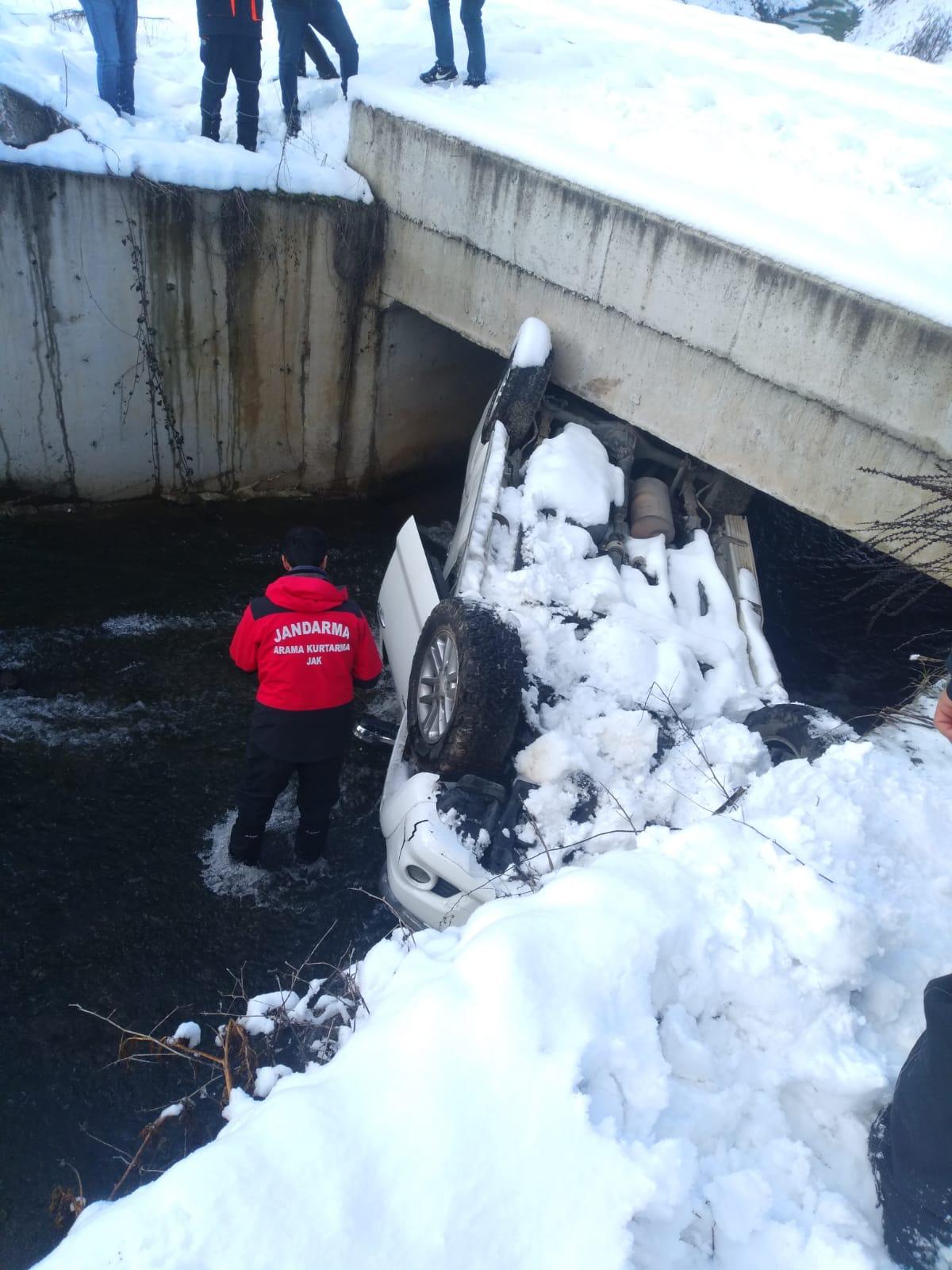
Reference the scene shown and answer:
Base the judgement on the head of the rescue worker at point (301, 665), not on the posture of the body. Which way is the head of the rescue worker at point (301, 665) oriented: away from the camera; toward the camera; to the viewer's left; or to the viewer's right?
away from the camera

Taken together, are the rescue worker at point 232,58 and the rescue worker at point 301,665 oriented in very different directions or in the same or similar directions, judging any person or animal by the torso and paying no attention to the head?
very different directions

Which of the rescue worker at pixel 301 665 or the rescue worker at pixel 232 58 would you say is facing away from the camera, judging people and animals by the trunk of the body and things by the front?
the rescue worker at pixel 301 665

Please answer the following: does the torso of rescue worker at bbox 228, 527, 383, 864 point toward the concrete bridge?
yes

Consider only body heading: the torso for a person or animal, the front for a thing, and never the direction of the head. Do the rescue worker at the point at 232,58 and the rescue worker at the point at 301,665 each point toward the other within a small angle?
yes

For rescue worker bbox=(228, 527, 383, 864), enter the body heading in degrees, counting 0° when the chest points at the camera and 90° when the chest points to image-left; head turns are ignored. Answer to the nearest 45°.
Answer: approximately 180°
